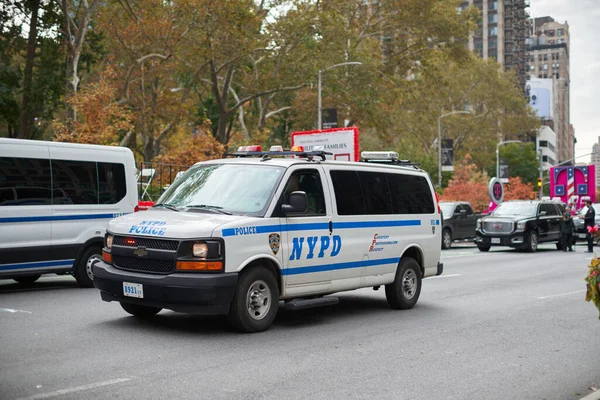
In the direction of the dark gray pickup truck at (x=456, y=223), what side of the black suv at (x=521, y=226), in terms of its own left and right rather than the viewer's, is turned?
right

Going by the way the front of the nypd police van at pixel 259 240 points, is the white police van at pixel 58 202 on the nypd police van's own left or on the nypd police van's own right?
on the nypd police van's own right

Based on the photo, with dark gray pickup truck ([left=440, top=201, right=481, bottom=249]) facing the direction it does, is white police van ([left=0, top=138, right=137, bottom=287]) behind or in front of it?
in front

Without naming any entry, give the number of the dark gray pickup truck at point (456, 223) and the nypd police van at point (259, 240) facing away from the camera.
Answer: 0

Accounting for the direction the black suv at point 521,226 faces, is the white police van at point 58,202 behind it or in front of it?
in front

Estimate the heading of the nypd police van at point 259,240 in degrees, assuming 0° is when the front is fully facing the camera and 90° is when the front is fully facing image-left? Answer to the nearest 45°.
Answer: approximately 45°

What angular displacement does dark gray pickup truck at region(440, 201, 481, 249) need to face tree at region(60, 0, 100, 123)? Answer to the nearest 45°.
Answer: approximately 45° to its right

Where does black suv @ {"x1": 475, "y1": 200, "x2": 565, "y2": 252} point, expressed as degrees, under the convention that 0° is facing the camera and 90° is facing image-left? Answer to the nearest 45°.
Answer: approximately 45°

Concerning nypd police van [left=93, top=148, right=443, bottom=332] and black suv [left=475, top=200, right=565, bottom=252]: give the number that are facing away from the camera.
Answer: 0

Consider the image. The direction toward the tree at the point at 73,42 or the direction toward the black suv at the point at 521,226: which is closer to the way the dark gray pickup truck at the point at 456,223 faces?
the tree

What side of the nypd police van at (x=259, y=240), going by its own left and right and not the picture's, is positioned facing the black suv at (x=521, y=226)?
back
